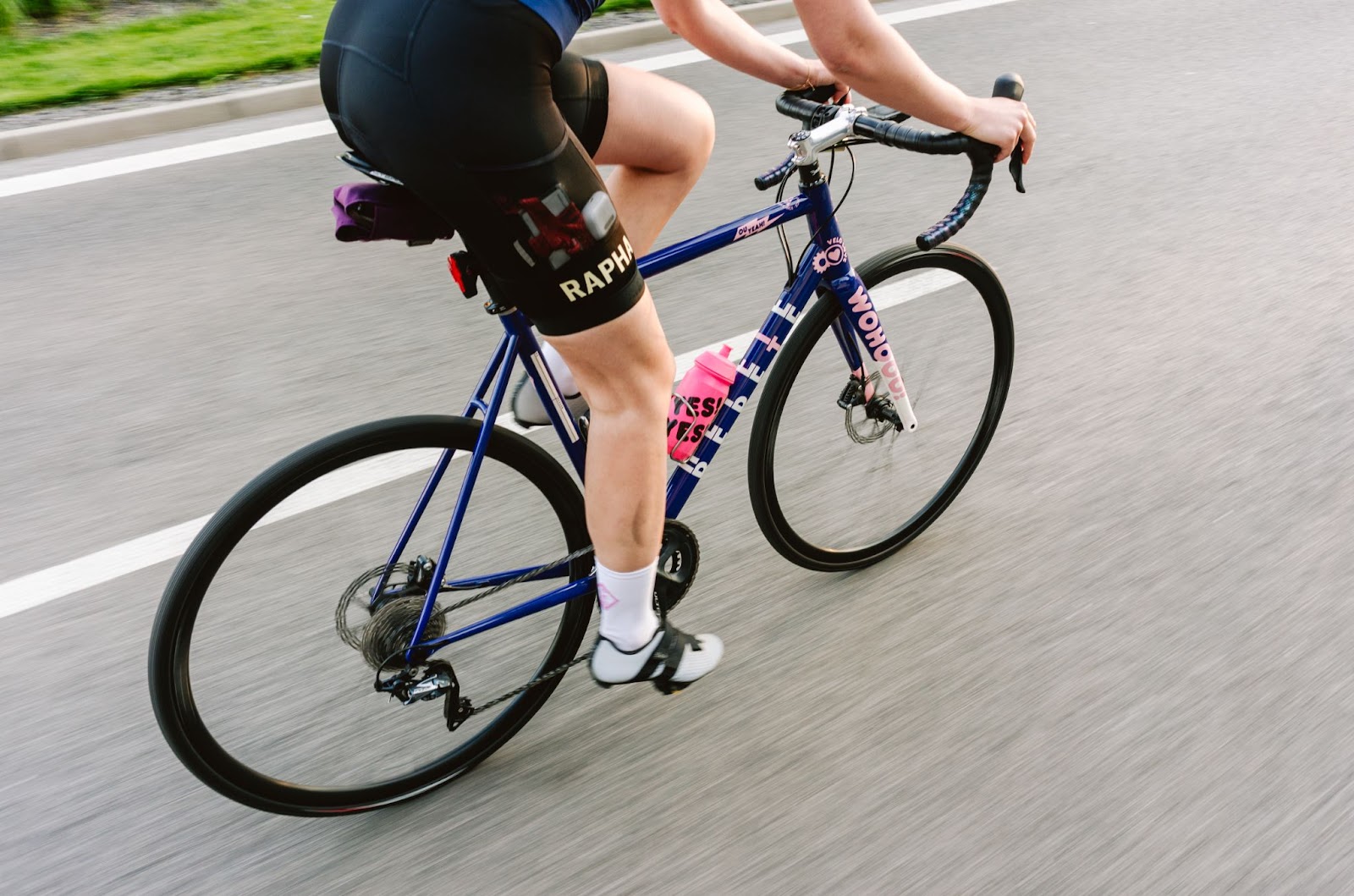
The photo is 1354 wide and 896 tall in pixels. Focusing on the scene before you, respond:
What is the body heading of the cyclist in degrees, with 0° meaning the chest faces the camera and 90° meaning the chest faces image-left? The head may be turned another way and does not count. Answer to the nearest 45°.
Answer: approximately 225°

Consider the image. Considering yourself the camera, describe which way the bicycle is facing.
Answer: facing away from the viewer and to the right of the viewer
